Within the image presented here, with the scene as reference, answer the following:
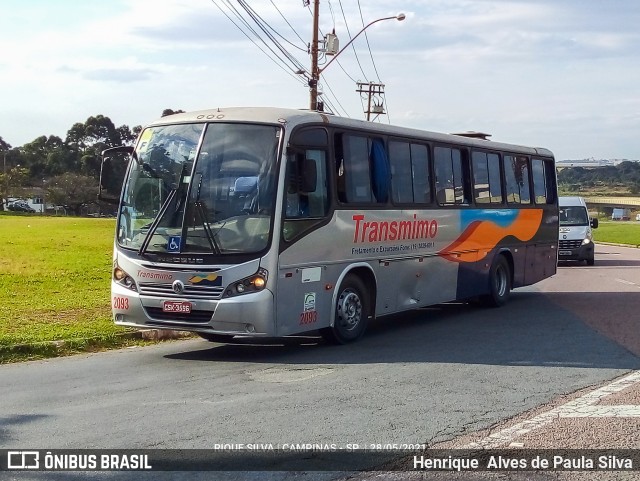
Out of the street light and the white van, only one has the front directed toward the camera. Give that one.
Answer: the white van

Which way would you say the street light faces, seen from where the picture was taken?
facing to the right of the viewer

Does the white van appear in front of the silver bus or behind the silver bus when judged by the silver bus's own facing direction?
behind

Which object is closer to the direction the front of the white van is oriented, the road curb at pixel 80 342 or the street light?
the road curb

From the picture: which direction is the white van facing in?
toward the camera

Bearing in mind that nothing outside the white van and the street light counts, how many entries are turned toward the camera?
1

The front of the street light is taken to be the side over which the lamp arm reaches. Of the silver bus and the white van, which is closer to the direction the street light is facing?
the white van

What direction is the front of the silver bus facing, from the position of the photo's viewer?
facing the viewer and to the left of the viewer

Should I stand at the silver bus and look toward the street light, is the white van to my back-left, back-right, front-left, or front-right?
front-right

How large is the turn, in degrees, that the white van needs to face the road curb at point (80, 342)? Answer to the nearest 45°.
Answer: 0° — it already faces it

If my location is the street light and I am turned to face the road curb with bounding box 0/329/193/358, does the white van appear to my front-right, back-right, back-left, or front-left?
back-left

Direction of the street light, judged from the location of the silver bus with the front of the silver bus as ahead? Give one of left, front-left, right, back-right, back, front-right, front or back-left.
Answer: back-right

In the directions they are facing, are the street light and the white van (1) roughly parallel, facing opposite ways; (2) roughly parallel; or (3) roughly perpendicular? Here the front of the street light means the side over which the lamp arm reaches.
roughly perpendicular

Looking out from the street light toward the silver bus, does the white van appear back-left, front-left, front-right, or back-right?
back-left
